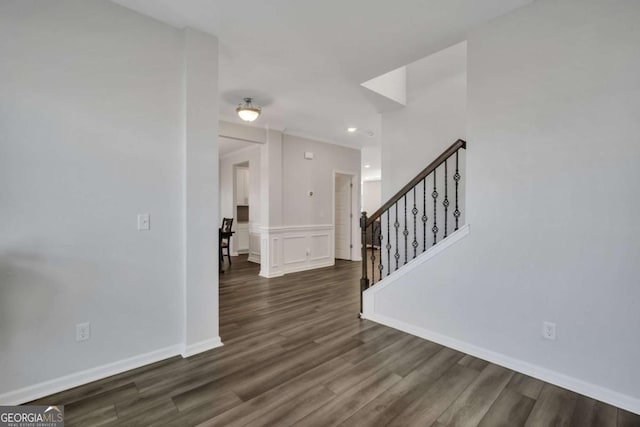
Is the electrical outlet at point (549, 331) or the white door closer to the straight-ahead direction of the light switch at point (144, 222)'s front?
the electrical outlet

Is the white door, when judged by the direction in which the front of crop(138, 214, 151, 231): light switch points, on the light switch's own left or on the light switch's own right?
on the light switch's own left

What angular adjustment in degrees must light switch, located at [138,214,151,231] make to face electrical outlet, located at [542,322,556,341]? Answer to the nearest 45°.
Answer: approximately 45° to its left
